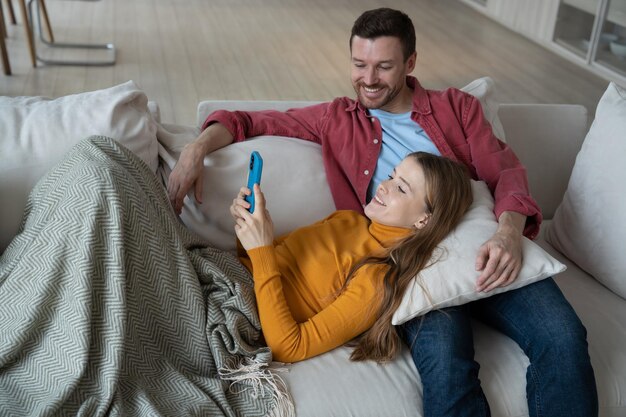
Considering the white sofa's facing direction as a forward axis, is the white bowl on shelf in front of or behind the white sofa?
behind

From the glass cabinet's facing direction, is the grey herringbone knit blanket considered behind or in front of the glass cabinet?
in front

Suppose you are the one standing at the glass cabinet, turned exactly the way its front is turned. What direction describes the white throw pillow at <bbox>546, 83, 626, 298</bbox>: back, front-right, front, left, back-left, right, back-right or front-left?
front-left

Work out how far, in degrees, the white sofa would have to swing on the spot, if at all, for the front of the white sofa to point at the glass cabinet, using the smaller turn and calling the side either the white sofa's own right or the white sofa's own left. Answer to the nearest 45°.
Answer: approximately 135° to the white sofa's own left

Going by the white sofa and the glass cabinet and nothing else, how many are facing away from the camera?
0

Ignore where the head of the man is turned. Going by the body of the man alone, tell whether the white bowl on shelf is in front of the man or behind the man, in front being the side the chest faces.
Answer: behind

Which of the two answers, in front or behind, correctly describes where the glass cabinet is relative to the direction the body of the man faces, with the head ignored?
behind

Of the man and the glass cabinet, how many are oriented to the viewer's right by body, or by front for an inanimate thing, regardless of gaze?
0

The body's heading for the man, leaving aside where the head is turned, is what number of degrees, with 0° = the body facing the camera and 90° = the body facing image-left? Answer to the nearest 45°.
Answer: approximately 0°

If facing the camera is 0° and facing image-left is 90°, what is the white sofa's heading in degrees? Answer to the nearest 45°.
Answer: approximately 0°

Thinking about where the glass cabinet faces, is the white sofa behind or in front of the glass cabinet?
in front
